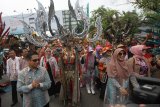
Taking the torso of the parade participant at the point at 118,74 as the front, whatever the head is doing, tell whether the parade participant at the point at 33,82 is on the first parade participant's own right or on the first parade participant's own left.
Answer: on the first parade participant's own right

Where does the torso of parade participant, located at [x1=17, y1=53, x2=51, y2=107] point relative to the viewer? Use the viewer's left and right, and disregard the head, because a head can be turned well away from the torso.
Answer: facing the viewer

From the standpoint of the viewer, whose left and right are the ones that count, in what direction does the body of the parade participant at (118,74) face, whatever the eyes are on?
facing the viewer and to the right of the viewer

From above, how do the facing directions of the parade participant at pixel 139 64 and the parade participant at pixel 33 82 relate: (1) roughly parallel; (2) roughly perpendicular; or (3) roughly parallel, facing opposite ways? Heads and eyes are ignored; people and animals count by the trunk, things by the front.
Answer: roughly parallel

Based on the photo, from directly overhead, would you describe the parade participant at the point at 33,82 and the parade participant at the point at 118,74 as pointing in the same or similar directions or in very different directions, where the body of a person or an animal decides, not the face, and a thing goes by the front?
same or similar directions

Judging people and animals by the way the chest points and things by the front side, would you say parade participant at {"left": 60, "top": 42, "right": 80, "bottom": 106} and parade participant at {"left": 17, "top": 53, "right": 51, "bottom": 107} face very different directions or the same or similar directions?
same or similar directions

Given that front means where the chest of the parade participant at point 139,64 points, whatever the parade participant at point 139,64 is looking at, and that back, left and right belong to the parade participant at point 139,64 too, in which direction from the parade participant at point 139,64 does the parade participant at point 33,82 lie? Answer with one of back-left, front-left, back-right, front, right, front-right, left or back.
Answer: right

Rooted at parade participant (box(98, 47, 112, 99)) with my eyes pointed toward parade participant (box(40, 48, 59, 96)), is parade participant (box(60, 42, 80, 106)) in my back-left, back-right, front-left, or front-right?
front-left

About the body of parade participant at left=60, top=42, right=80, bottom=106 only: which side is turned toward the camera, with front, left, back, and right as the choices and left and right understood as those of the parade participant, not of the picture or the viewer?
front

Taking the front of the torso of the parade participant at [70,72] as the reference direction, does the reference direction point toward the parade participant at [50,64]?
no

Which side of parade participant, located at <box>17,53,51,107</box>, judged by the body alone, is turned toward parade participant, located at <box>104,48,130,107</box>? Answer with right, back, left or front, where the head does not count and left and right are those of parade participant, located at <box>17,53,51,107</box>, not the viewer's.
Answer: left

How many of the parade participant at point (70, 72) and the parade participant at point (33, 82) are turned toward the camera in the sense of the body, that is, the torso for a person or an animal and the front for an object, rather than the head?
2

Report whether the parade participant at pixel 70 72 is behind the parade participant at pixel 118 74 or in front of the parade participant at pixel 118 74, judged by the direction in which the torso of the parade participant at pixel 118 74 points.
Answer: behind
